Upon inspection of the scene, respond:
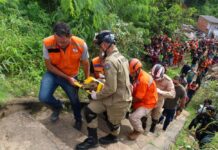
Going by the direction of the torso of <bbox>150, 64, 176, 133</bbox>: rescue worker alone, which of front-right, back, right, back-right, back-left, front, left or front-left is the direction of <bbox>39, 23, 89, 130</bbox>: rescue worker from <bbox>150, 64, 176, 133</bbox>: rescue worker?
front

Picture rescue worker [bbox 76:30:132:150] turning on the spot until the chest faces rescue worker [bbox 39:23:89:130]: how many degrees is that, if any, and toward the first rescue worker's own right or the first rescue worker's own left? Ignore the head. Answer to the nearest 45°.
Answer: approximately 45° to the first rescue worker's own right

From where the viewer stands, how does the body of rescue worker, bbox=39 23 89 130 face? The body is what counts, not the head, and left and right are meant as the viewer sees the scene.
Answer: facing the viewer

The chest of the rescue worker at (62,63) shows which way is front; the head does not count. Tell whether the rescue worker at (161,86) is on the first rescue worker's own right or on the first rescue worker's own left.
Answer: on the first rescue worker's own left

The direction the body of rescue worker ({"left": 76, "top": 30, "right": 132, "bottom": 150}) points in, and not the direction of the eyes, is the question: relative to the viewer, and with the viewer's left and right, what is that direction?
facing to the left of the viewer

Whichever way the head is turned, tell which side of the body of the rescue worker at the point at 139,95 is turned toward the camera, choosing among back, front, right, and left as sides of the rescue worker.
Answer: left

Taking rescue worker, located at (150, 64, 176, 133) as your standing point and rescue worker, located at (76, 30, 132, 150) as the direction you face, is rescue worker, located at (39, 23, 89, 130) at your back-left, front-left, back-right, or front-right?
front-right
